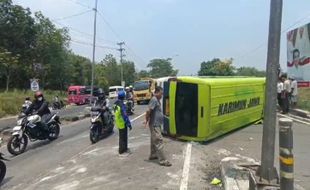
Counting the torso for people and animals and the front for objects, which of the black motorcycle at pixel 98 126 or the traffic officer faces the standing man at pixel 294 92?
the traffic officer

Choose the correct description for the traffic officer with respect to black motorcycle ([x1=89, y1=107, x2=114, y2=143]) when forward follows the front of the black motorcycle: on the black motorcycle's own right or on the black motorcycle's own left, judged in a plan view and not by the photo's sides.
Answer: on the black motorcycle's own left

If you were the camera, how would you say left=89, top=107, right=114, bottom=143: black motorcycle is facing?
facing the viewer and to the left of the viewer

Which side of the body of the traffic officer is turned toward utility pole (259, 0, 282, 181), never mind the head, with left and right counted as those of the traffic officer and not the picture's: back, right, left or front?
right

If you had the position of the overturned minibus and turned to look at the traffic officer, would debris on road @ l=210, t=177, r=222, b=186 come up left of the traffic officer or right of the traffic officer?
left

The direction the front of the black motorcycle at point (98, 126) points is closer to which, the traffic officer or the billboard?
the traffic officer

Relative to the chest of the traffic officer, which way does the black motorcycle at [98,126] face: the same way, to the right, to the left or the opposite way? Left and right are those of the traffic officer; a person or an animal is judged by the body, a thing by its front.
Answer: the opposite way
